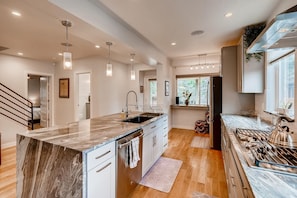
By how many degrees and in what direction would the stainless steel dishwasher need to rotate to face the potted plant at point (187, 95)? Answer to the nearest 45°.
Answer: approximately 90° to its left

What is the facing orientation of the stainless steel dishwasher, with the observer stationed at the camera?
facing the viewer and to the right of the viewer

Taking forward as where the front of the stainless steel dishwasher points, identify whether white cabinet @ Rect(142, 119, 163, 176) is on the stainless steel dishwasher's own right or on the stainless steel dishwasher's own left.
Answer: on the stainless steel dishwasher's own left

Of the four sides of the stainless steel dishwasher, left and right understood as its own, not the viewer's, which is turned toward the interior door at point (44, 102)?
back

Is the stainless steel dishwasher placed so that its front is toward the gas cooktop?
yes

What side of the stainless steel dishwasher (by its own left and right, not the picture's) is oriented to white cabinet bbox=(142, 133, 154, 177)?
left

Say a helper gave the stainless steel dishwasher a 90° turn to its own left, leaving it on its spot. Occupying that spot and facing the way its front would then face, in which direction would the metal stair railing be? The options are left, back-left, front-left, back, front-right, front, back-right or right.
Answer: left

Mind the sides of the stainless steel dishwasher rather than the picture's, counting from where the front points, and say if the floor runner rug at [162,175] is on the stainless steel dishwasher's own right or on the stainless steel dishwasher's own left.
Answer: on the stainless steel dishwasher's own left
